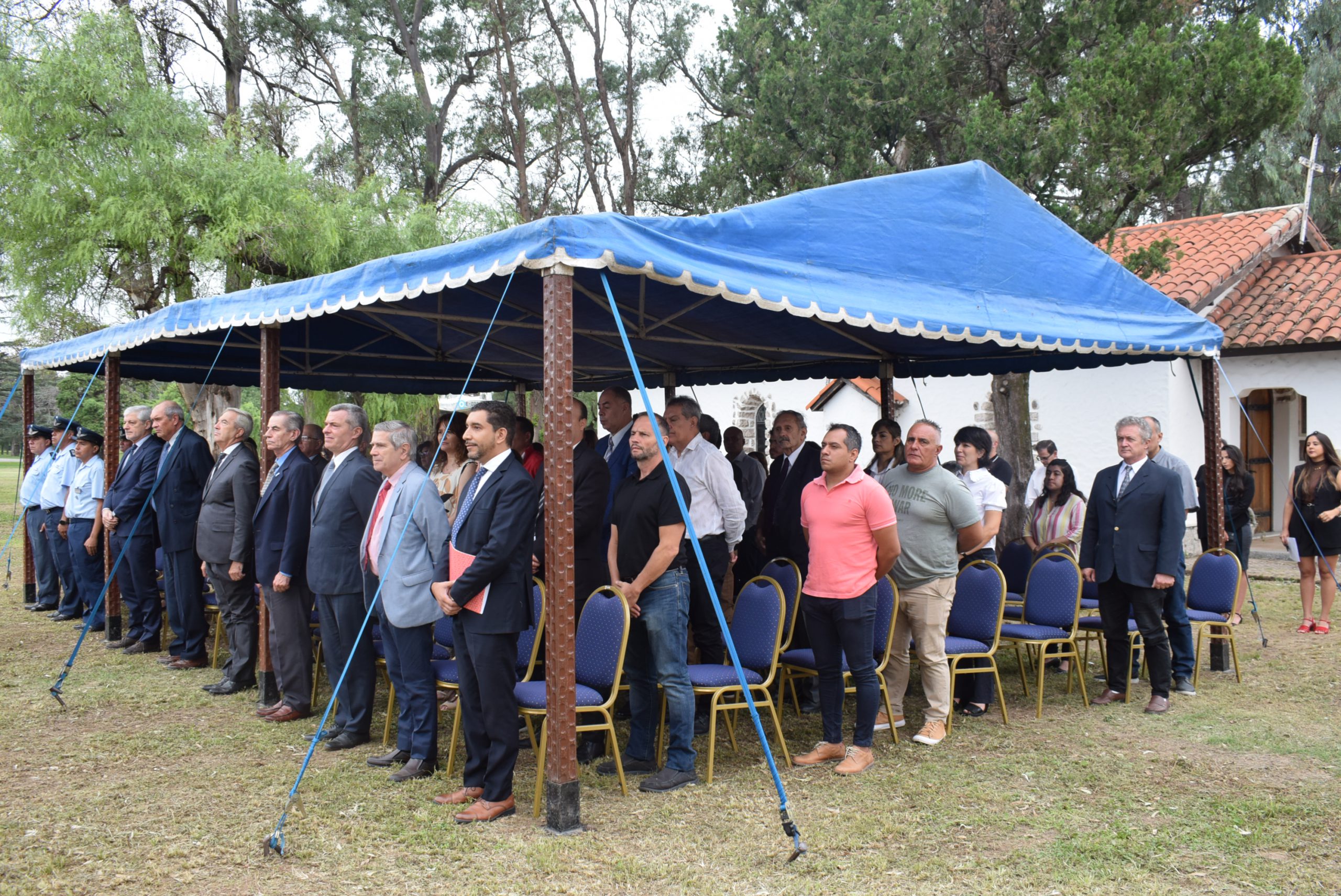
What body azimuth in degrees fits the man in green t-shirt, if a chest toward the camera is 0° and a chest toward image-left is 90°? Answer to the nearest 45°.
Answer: approximately 45°

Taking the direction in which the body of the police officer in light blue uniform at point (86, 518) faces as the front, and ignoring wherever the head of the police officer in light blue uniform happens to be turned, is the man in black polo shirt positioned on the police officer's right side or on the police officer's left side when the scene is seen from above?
on the police officer's left side

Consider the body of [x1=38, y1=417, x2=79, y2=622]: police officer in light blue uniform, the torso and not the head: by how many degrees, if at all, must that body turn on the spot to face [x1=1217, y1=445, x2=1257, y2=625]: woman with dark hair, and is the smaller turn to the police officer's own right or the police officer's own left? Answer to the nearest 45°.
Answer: approximately 90° to the police officer's own left

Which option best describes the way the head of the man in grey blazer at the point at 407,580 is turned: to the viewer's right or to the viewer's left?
to the viewer's left

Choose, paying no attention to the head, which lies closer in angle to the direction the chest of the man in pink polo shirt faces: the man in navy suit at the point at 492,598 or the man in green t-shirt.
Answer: the man in navy suit

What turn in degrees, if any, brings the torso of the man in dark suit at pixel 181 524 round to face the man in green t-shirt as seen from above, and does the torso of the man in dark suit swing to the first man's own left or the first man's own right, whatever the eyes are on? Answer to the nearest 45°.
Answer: approximately 90° to the first man's own left

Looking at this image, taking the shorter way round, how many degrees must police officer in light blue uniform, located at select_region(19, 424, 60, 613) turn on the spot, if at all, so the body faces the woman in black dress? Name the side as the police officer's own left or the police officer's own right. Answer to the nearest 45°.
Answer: approximately 90° to the police officer's own left

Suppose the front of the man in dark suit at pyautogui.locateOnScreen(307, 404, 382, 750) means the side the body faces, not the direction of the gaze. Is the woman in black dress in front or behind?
behind

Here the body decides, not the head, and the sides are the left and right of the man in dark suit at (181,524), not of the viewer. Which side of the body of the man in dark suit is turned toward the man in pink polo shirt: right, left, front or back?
left

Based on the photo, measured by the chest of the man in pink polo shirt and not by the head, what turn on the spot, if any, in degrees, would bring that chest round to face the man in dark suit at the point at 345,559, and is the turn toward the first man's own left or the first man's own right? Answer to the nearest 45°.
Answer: approximately 45° to the first man's own right
